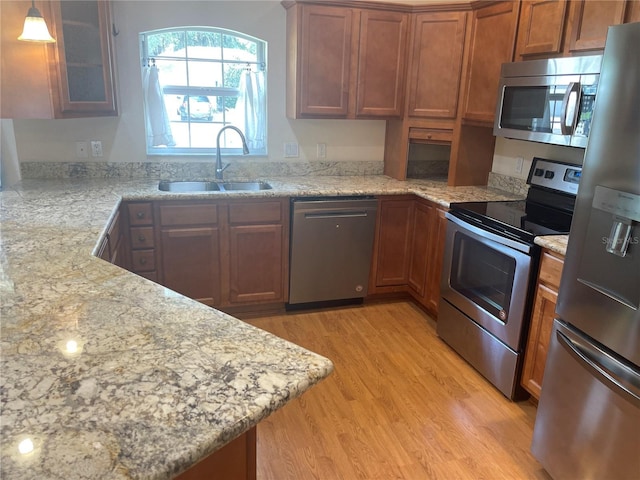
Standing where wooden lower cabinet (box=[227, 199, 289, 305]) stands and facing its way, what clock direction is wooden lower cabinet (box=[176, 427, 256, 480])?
wooden lower cabinet (box=[176, 427, 256, 480]) is roughly at 12 o'clock from wooden lower cabinet (box=[227, 199, 289, 305]).

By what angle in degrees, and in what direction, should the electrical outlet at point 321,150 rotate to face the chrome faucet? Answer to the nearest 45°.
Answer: approximately 45° to its right

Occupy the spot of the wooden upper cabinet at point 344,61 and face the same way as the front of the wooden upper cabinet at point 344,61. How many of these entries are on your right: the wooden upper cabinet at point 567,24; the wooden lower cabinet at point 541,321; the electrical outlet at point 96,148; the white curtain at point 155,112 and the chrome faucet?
3

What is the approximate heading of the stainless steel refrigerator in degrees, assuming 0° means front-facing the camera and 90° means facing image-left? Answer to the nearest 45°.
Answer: approximately 45°

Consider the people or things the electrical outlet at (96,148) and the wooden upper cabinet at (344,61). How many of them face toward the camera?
2

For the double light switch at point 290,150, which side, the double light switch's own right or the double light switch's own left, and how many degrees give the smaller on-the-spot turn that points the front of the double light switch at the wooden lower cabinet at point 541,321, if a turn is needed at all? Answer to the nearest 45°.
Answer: approximately 45° to the double light switch's own left

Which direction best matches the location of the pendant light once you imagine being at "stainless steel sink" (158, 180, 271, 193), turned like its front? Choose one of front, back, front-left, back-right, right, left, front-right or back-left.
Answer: front-right

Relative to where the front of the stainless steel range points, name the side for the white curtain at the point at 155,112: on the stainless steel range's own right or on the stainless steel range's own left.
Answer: on the stainless steel range's own right

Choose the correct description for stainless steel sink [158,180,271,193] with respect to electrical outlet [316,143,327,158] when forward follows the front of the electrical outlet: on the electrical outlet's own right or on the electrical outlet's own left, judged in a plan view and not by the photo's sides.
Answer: on the electrical outlet's own right

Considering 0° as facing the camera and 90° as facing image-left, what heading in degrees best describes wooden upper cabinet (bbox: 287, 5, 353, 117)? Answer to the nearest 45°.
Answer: approximately 0°

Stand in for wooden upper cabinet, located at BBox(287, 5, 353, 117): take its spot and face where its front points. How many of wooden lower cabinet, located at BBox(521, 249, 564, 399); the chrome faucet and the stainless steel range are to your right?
1

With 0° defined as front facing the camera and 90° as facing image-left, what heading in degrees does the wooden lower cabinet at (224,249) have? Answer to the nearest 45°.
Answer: approximately 0°

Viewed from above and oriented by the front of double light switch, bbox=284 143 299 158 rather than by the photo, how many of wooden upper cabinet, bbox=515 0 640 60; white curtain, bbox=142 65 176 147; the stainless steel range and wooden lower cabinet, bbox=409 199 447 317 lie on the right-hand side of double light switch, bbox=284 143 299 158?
1
